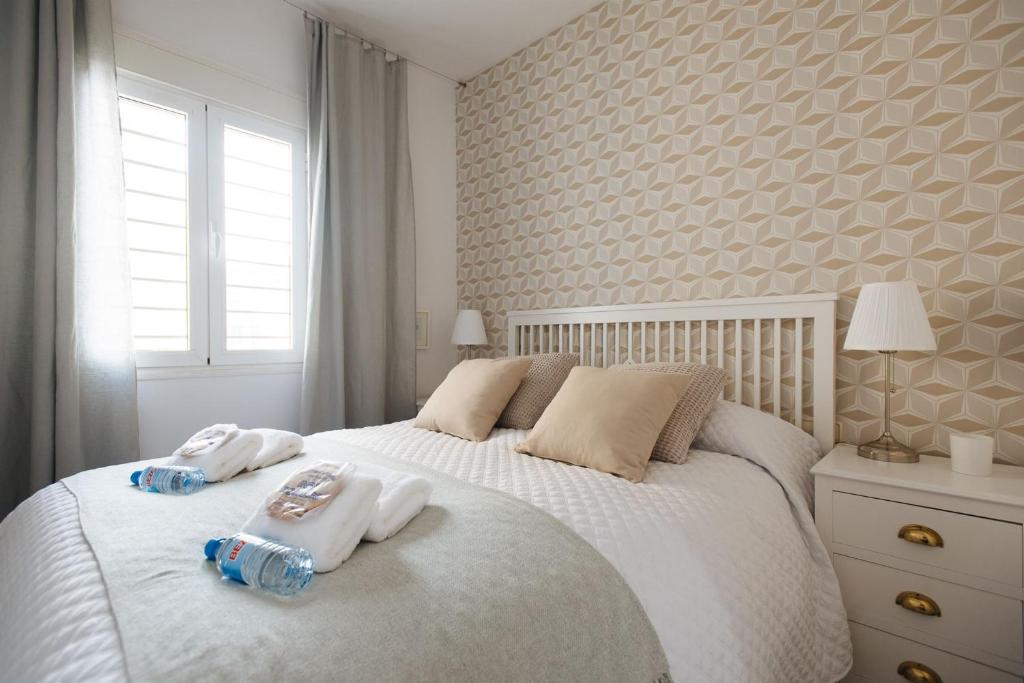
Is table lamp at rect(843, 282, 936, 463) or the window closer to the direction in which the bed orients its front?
the window

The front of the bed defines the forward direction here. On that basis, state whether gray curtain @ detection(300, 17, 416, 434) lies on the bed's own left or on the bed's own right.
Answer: on the bed's own right

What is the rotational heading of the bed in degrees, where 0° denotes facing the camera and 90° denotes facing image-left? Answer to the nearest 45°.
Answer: approximately 45°
